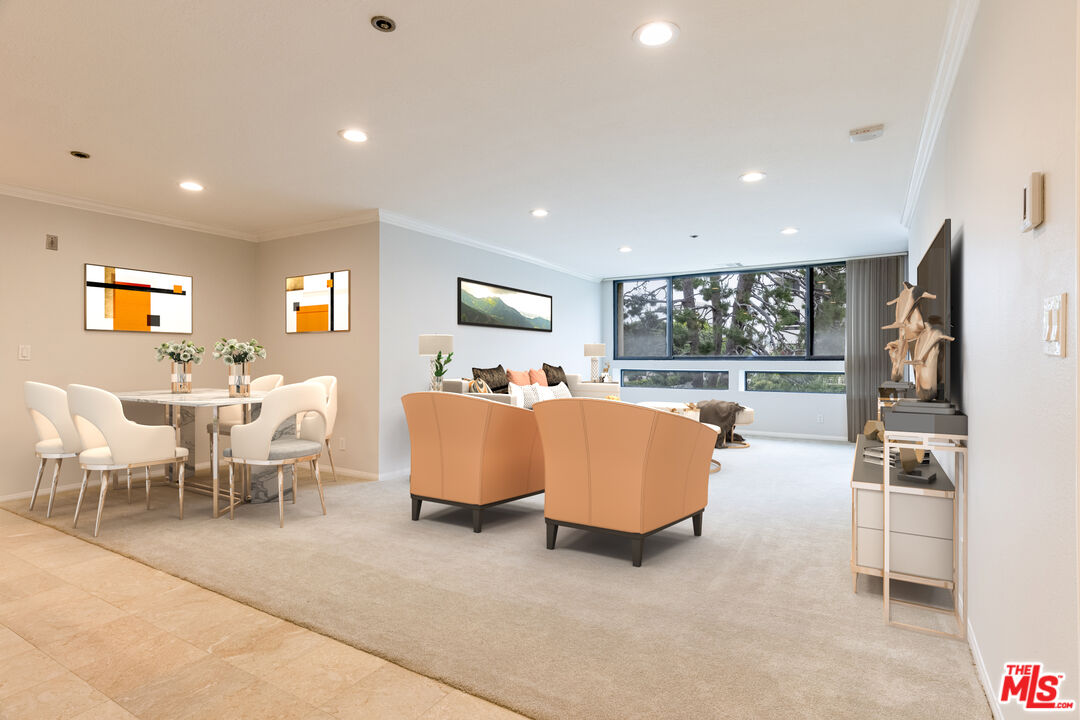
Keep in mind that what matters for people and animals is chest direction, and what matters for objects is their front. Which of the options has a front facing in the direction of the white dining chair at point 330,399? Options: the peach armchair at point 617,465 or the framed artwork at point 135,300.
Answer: the framed artwork

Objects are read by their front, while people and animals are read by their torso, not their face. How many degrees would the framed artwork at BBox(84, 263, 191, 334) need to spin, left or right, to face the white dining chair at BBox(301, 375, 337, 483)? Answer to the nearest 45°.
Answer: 0° — it already faces it

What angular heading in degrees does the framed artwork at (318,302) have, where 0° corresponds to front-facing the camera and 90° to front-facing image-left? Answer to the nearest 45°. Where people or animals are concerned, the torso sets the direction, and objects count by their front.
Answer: approximately 45°

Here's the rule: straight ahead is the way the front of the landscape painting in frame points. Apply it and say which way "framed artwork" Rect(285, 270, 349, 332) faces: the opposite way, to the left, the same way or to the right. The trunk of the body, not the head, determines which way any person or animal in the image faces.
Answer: to the right

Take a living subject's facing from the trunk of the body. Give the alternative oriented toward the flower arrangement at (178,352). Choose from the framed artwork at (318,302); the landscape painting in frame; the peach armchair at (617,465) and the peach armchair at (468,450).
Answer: the framed artwork

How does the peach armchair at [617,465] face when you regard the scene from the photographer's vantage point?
facing away from the viewer and to the right of the viewer

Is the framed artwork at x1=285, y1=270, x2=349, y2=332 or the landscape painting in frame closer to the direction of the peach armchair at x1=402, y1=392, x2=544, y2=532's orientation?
the landscape painting in frame

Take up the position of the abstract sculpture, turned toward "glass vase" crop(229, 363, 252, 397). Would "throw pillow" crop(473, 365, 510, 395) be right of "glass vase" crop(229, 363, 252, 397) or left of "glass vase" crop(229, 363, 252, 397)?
right

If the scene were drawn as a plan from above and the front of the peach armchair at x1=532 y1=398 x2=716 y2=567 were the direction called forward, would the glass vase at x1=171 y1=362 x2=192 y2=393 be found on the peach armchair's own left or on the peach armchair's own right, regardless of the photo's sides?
on the peach armchair's own left

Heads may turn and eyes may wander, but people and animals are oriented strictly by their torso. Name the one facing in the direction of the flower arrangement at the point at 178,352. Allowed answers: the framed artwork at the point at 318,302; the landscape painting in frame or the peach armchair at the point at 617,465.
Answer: the framed artwork
